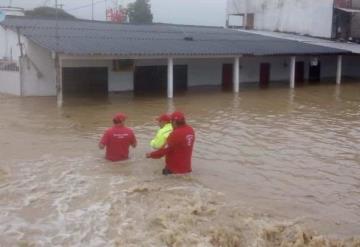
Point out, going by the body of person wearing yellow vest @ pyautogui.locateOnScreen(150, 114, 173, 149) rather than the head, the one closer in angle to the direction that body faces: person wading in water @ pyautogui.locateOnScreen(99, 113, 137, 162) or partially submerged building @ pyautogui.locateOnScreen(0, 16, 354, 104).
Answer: the person wading in water

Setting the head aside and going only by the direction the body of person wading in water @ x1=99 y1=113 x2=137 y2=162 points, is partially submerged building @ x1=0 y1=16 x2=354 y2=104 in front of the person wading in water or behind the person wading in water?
in front

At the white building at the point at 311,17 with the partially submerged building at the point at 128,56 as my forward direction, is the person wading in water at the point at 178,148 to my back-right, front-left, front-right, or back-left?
front-left

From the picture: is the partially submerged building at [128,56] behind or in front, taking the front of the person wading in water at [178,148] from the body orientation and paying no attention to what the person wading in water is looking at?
in front

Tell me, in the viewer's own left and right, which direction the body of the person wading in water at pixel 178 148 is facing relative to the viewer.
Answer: facing away from the viewer and to the left of the viewer

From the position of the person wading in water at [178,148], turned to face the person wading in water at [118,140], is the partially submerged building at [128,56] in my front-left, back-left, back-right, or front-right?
front-right

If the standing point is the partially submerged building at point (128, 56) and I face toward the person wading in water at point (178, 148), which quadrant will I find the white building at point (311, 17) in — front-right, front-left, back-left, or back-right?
back-left

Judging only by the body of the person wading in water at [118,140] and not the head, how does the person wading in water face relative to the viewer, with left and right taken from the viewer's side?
facing away from the viewer

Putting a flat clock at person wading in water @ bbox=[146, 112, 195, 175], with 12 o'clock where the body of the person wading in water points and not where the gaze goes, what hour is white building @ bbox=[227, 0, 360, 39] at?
The white building is roughly at 2 o'clock from the person wading in water.
